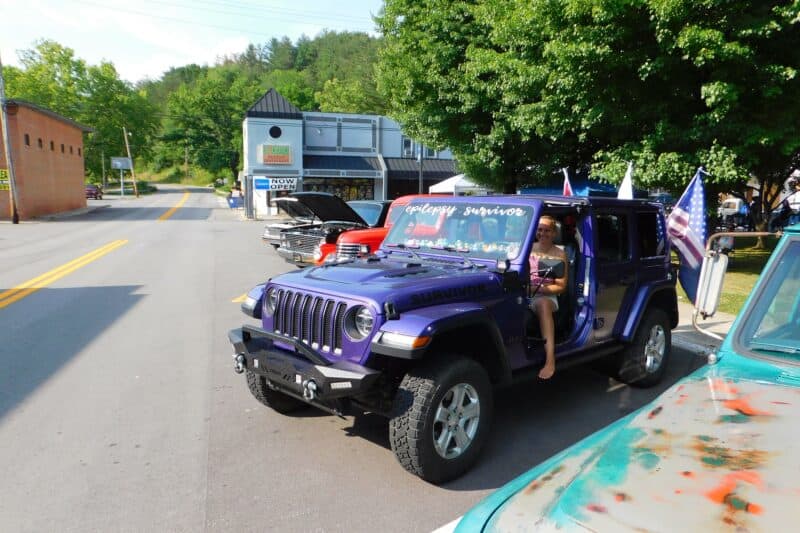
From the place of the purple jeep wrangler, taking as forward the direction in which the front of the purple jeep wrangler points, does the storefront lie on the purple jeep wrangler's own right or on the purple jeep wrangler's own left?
on the purple jeep wrangler's own right

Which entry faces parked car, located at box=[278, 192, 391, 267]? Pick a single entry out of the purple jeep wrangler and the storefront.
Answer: the storefront

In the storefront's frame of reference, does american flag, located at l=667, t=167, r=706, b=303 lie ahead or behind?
ahead

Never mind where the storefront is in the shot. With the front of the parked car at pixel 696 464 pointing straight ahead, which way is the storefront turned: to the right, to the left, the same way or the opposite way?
to the left

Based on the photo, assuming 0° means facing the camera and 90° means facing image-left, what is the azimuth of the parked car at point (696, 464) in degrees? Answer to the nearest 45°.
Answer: approximately 45°

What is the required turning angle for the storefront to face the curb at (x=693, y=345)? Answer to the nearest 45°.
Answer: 0° — it already faces it

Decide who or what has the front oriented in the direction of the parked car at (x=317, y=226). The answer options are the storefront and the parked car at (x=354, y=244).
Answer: the storefront

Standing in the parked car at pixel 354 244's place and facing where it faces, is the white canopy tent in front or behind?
behind

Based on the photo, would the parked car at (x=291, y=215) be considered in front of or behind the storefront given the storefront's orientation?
in front
